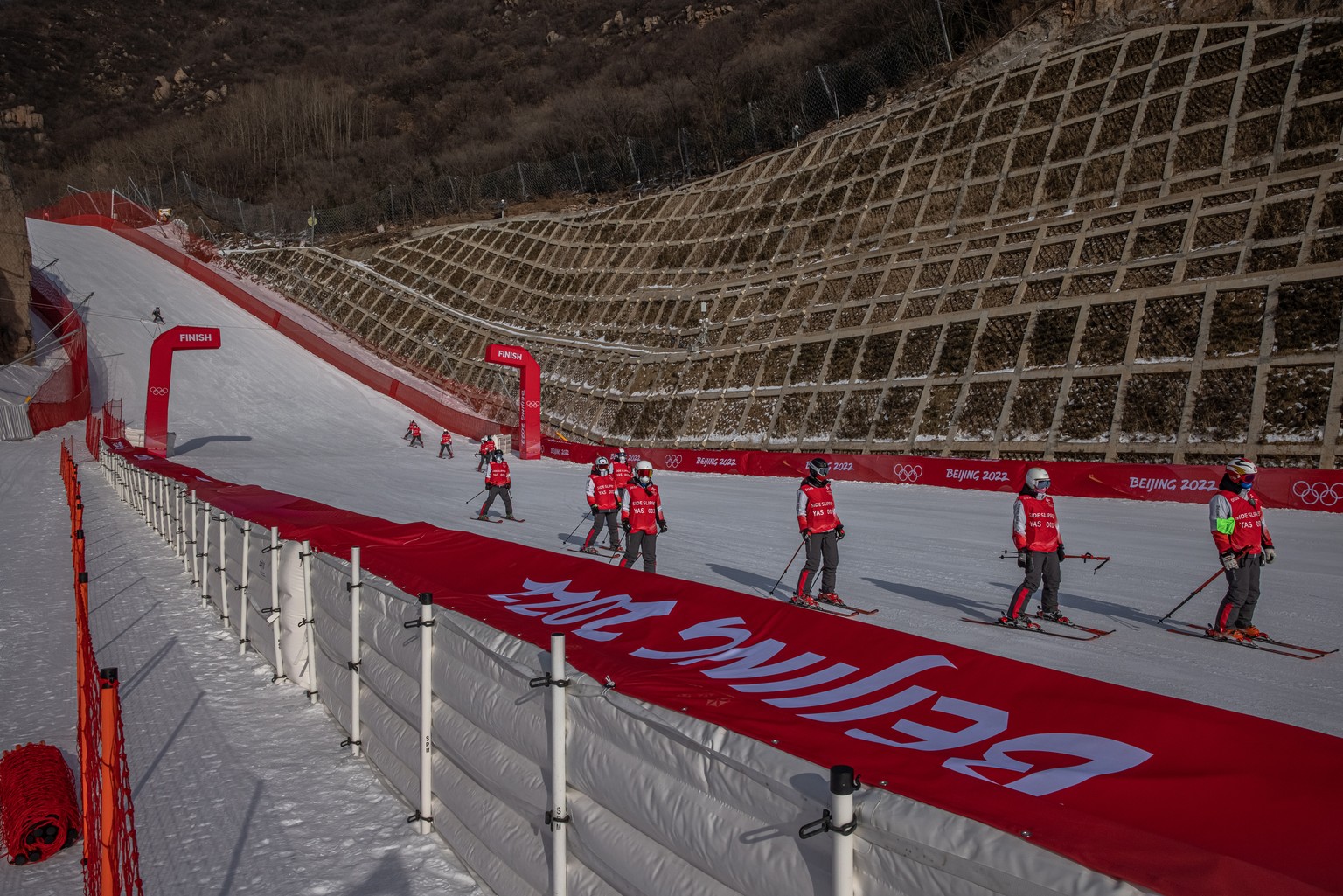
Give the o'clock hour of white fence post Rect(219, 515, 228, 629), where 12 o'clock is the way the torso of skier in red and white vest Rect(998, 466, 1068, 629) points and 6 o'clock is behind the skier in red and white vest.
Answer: The white fence post is roughly at 4 o'clock from the skier in red and white vest.

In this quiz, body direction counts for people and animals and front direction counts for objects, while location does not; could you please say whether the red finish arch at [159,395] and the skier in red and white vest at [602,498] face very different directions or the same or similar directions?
same or similar directions

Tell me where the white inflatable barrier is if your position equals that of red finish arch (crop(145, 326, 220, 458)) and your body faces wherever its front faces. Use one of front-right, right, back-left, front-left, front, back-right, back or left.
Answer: front

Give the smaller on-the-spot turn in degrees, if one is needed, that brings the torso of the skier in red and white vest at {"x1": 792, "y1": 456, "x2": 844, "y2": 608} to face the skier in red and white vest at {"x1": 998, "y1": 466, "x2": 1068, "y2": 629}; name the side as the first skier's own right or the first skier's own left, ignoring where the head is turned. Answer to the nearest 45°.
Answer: approximately 45° to the first skier's own left

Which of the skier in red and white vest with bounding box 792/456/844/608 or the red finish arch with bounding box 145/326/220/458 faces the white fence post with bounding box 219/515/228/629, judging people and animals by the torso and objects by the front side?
the red finish arch

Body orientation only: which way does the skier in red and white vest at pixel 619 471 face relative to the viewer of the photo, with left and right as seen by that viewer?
facing the viewer

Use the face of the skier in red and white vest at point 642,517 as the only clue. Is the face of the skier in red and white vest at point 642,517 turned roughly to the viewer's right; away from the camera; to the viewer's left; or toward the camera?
toward the camera

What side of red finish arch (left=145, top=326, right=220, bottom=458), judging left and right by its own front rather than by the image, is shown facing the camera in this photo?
front

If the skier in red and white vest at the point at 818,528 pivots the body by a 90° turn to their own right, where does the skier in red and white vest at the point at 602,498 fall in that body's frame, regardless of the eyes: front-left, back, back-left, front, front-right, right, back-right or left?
right

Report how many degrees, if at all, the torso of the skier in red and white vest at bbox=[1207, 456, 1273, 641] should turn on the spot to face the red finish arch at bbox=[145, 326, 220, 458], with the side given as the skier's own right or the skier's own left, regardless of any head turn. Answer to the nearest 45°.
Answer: approximately 135° to the skier's own right

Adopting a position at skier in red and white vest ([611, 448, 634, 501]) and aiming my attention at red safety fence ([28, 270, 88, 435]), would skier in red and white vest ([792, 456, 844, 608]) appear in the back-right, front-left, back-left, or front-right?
back-left

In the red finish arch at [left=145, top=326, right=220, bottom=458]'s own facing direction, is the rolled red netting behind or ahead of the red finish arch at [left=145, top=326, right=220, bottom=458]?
ahead

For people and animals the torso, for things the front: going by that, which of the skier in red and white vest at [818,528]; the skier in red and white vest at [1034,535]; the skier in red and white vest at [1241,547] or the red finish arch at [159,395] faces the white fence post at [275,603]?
the red finish arch

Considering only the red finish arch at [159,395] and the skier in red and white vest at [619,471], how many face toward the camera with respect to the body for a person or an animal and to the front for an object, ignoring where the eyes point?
2

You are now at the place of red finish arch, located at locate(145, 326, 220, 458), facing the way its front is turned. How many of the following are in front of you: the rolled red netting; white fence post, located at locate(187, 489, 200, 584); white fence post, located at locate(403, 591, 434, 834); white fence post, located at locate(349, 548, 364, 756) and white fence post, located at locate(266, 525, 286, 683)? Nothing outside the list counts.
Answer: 5

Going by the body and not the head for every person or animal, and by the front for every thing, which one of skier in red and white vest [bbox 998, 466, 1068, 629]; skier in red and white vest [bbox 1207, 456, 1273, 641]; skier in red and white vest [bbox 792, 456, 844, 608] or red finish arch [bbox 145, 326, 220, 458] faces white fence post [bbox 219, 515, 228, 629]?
the red finish arch

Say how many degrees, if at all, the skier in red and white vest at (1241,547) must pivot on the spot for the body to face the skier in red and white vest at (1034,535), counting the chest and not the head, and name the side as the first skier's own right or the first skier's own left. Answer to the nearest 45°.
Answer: approximately 135° to the first skier's own right

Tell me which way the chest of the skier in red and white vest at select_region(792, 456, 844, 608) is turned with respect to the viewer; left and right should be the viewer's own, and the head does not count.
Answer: facing the viewer and to the right of the viewer

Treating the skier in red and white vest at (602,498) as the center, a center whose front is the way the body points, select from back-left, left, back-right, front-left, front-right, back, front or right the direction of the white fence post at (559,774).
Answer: front-right

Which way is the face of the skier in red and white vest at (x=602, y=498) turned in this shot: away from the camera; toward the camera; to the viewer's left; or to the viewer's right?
toward the camera
